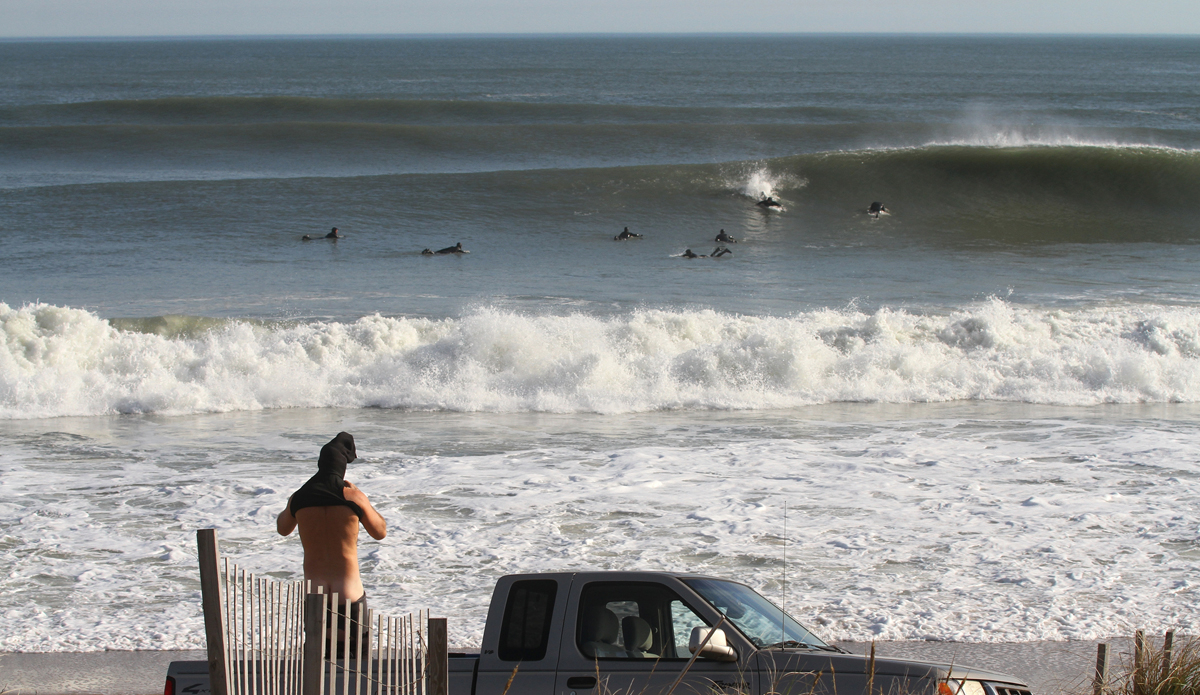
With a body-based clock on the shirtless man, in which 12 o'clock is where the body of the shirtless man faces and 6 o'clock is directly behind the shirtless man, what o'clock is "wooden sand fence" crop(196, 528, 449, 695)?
The wooden sand fence is roughly at 6 o'clock from the shirtless man.

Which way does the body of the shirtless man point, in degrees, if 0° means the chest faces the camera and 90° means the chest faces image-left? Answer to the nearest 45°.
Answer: approximately 180°
